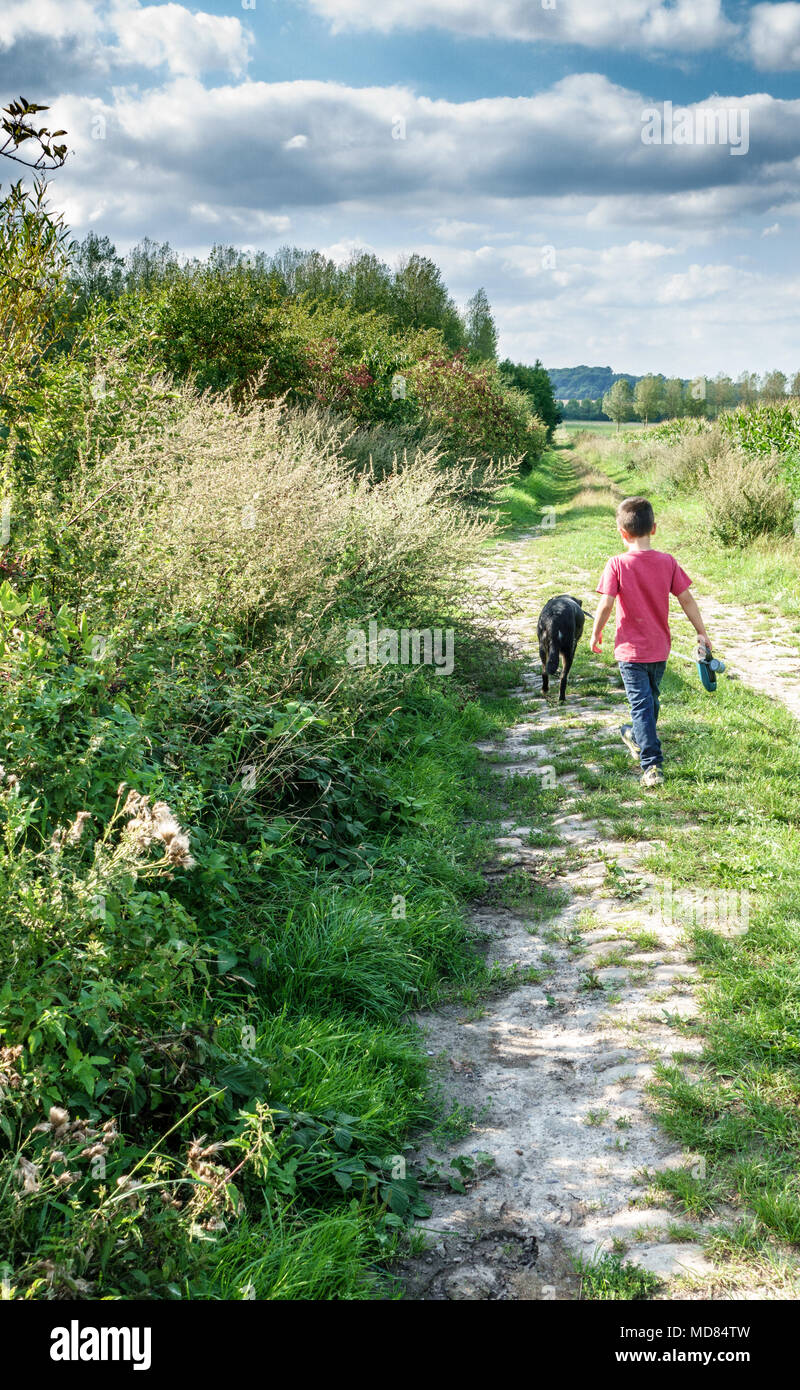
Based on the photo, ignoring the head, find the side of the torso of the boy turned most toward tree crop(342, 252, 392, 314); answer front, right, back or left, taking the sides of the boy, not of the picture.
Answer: front

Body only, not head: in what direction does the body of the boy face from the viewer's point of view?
away from the camera

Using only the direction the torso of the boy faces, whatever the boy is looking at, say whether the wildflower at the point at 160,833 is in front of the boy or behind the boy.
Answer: behind

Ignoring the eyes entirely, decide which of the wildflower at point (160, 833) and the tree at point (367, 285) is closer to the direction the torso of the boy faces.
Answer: the tree

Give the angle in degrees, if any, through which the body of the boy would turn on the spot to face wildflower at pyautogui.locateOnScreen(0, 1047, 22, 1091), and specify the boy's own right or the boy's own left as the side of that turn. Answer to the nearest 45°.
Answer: approximately 180°

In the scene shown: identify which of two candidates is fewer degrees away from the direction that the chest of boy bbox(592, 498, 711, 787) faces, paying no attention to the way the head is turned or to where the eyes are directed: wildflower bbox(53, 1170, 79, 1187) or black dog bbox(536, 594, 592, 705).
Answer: the black dog

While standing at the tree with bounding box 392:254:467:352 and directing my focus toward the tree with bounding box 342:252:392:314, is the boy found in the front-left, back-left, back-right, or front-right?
back-left

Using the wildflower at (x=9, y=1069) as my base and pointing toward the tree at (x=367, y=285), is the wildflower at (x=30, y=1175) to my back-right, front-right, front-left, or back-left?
back-right

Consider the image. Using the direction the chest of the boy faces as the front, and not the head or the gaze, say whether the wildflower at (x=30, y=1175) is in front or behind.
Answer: behind

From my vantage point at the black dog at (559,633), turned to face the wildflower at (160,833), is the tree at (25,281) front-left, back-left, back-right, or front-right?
front-right
